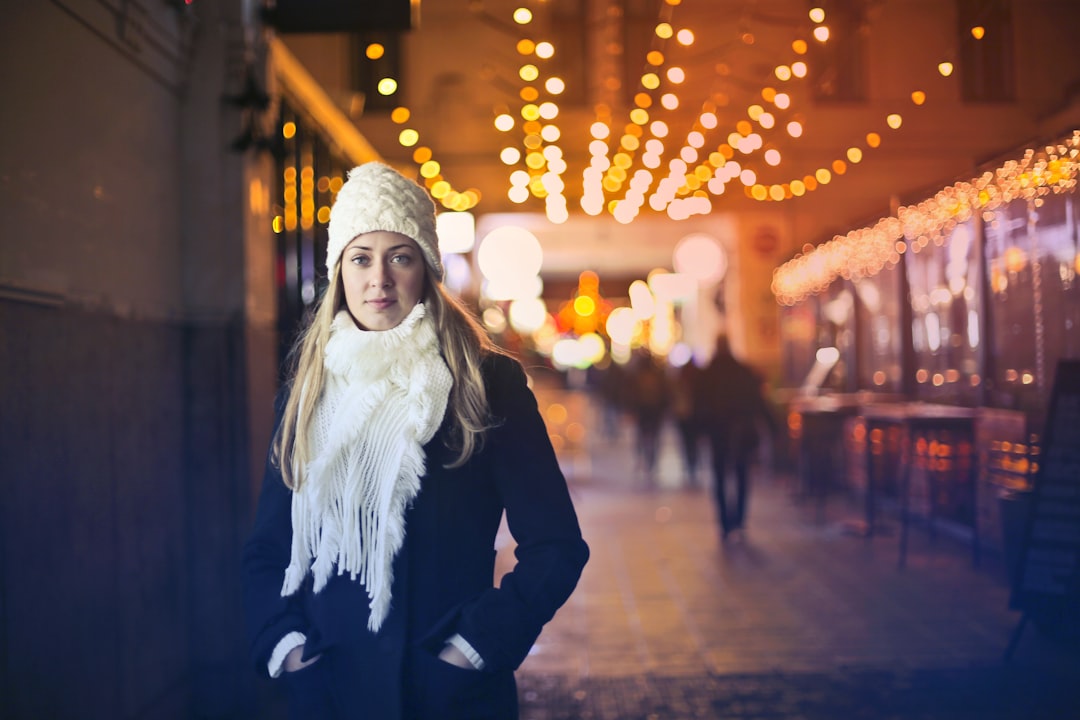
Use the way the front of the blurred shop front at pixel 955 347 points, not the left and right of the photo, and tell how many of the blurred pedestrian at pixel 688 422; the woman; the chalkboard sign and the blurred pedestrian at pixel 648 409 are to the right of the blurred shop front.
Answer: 2

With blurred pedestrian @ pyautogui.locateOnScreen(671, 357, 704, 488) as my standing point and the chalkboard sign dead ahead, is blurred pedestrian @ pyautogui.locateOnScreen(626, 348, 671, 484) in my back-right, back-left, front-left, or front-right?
back-right

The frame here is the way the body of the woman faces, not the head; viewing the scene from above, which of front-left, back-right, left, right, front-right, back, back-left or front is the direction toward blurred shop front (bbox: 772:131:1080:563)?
back-left

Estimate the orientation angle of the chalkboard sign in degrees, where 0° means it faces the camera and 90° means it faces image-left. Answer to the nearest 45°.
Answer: approximately 0°

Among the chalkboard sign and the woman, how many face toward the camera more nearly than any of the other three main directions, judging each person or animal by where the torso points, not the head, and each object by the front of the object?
2

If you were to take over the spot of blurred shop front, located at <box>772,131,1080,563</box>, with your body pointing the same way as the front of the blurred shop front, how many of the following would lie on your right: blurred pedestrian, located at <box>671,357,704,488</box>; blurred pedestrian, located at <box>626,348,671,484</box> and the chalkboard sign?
2

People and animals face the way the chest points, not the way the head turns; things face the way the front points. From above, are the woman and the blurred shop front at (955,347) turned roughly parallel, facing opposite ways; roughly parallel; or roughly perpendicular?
roughly perpendicular

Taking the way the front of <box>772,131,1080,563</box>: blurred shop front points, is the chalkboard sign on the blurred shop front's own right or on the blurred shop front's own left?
on the blurred shop front's own left

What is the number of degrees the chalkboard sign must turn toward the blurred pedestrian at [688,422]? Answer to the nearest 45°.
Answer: approximately 135° to its right

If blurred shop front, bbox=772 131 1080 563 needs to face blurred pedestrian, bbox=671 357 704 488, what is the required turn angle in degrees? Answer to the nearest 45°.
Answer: approximately 90° to its right

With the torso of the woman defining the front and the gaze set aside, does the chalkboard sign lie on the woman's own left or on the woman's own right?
on the woman's own left
